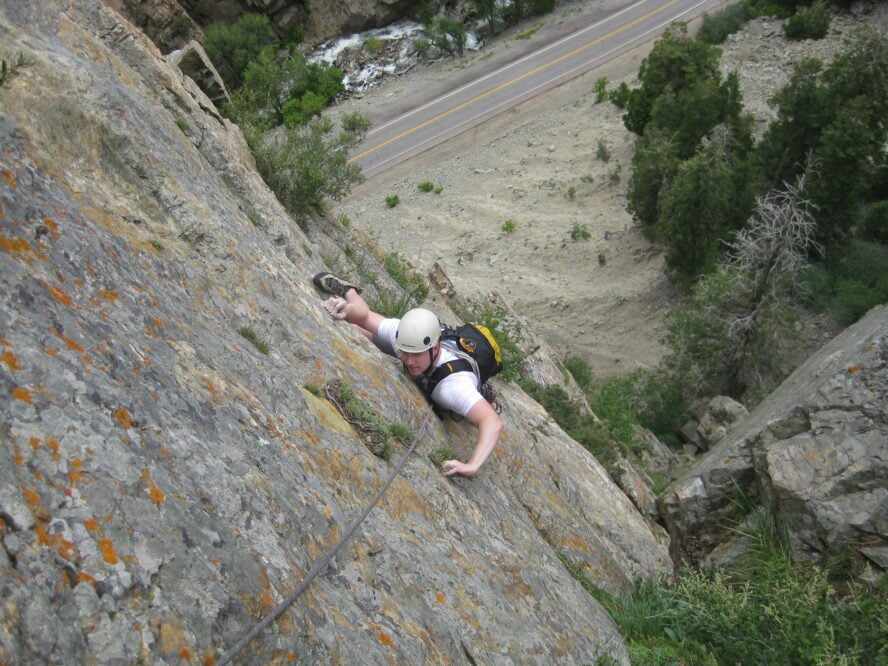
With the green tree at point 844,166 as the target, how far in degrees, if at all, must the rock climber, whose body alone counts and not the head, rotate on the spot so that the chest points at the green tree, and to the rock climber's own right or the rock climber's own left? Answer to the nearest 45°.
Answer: approximately 180°

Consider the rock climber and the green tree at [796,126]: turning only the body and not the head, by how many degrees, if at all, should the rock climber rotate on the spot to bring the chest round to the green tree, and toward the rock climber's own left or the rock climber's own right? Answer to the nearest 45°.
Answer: approximately 180°

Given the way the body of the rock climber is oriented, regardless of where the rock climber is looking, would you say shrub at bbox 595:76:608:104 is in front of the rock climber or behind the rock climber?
behind

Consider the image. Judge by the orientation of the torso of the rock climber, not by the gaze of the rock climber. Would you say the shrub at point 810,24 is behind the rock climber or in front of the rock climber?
behind

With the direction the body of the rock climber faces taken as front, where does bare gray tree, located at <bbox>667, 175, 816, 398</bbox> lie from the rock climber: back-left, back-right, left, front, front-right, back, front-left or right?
back

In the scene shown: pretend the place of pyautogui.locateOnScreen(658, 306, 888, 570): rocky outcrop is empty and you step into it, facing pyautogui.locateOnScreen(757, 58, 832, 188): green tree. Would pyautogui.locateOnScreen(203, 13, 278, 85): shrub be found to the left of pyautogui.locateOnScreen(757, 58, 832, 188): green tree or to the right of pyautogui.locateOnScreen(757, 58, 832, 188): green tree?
left

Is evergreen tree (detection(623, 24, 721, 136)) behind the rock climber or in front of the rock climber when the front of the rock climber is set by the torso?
behind

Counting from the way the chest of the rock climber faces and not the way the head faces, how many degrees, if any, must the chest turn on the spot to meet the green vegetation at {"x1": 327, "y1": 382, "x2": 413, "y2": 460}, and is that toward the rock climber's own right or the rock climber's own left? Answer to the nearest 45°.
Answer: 0° — they already face it

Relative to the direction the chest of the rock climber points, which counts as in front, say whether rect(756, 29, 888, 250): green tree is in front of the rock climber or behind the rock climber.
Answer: behind

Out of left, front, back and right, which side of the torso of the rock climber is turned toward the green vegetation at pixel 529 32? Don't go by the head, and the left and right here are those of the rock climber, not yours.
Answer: back

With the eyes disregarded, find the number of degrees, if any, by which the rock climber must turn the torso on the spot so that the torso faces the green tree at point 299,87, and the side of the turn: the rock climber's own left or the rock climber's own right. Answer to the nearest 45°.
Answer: approximately 135° to the rock climber's own right

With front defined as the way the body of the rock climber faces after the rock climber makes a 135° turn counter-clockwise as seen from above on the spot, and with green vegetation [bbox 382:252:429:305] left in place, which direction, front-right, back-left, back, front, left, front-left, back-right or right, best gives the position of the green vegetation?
left

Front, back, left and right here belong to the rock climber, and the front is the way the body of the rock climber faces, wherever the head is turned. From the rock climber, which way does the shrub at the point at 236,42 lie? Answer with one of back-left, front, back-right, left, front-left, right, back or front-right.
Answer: back-right

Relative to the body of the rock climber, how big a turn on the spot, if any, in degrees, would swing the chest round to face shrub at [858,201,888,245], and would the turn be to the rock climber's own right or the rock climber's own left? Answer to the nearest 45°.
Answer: approximately 180°
